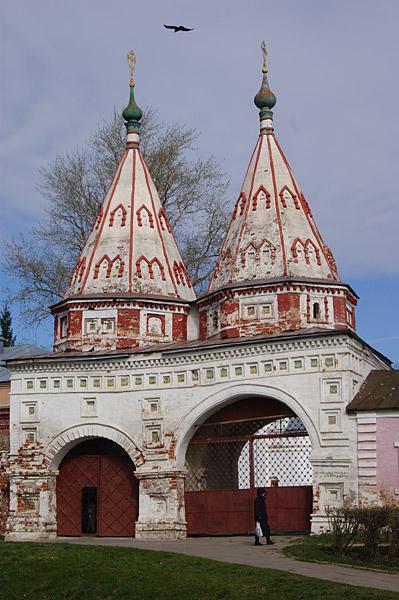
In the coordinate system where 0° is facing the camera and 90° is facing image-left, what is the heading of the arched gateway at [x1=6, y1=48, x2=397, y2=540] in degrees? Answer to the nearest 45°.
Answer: approximately 0°

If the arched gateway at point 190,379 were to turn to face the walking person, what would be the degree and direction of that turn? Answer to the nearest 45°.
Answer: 0° — it already faces them
